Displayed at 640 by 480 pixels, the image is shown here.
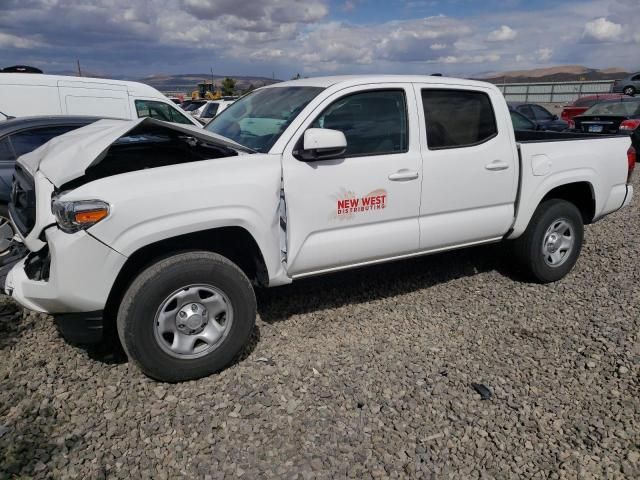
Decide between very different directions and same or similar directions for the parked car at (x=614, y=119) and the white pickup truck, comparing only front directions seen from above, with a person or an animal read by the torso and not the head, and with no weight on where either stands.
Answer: very different directions

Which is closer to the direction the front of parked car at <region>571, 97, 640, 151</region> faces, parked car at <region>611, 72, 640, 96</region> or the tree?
the parked car

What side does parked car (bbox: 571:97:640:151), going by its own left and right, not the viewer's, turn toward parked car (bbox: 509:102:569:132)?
left

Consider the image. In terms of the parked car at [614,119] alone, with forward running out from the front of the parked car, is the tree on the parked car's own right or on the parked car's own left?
on the parked car's own left

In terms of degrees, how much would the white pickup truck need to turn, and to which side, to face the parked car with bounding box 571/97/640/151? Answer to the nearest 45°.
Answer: approximately 180°

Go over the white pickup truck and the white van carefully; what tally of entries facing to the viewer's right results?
1

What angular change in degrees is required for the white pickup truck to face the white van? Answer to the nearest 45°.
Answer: approximately 90° to its right

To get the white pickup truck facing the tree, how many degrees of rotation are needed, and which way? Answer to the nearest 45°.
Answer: approximately 135° to its right

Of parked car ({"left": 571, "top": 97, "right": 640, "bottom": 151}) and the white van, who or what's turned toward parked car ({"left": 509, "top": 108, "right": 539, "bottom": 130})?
the white van

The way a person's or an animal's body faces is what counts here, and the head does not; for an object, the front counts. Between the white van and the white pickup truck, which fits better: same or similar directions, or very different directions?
very different directions

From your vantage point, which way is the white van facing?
to the viewer's right

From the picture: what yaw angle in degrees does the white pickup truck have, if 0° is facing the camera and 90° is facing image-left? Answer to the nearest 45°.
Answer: approximately 45°
